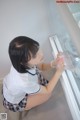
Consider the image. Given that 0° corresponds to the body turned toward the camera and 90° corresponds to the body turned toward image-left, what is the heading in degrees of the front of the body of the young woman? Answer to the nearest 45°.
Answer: approximately 270°
